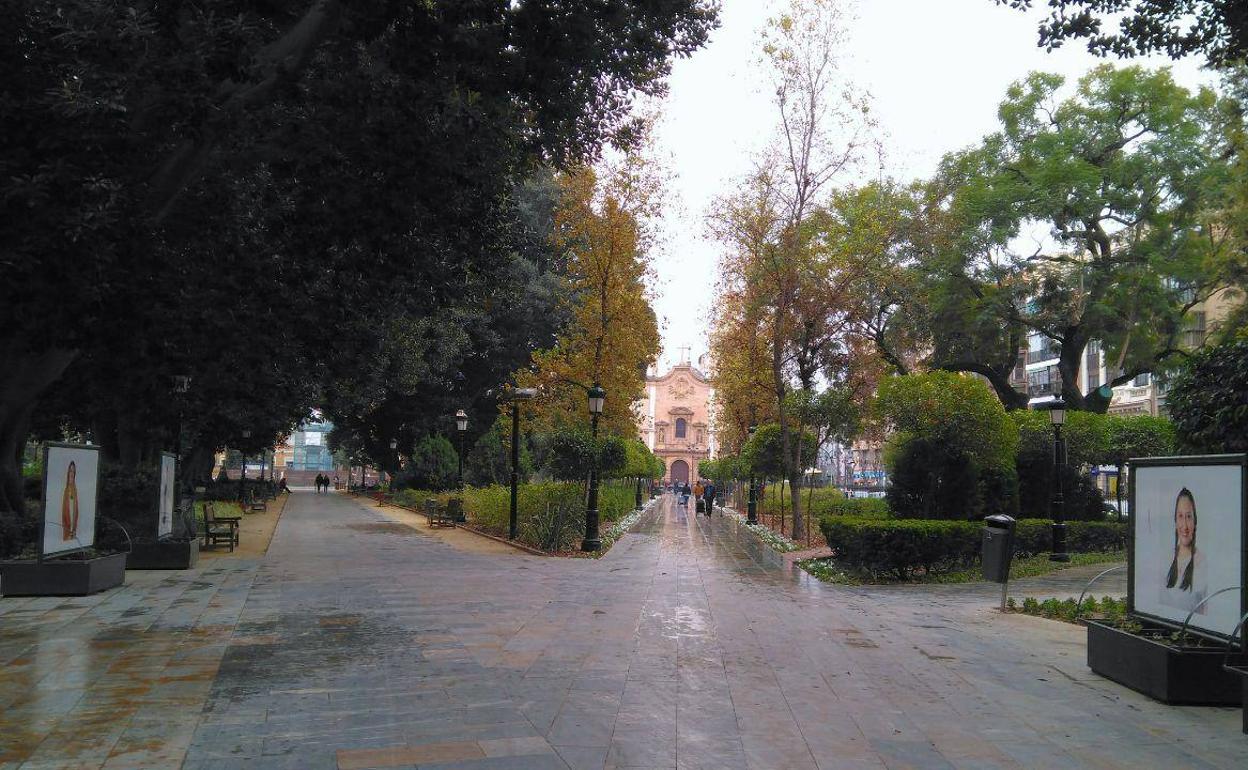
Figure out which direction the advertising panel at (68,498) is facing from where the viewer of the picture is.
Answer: facing the viewer and to the right of the viewer

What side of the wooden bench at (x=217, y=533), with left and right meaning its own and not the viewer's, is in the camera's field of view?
right

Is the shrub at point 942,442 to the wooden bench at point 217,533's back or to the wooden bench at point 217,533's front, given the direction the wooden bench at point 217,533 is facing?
to the front

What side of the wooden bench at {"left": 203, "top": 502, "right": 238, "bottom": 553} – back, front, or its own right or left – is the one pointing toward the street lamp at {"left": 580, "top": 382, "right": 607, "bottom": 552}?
front

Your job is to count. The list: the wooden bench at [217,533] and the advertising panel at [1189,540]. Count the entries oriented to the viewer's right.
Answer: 1

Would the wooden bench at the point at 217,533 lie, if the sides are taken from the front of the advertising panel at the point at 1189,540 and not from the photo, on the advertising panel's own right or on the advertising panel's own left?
on the advertising panel's own right

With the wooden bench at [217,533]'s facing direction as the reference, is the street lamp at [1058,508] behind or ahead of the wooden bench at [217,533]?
ahead

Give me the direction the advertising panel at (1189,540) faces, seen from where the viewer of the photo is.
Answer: facing the viewer and to the left of the viewer

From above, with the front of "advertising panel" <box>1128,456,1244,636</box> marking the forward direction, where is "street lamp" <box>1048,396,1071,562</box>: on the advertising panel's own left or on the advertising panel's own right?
on the advertising panel's own right

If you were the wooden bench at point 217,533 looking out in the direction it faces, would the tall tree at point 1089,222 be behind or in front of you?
in front
